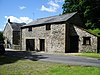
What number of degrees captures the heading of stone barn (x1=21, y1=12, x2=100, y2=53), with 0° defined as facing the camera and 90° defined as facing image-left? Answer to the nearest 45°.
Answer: approximately 45°

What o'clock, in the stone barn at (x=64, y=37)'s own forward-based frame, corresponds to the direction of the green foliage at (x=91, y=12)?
The green foliage is roughly at 6 o'clock from the stone barn.
